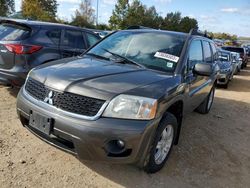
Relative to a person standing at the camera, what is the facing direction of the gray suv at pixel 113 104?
facing the viewer and to the left of the viewer

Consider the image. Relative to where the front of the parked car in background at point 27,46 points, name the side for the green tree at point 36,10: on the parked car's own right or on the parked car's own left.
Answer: on the parked car's own left

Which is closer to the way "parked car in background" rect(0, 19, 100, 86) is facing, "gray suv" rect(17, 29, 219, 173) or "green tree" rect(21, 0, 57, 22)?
the green tree

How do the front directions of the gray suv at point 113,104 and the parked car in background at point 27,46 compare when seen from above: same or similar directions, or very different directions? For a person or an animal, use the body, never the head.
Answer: very different directions

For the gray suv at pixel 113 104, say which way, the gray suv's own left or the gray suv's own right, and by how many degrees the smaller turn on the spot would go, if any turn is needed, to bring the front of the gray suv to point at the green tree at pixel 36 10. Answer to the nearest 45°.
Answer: approximately 135° to the gray suv's own right

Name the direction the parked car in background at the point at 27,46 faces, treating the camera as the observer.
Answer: facing away from the viewer and to the right of the viewer

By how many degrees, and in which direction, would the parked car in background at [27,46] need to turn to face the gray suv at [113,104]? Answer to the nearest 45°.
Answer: approximately 135° to its right

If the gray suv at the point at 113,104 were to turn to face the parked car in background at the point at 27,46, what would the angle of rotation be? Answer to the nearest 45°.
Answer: approximately 90° to its right
